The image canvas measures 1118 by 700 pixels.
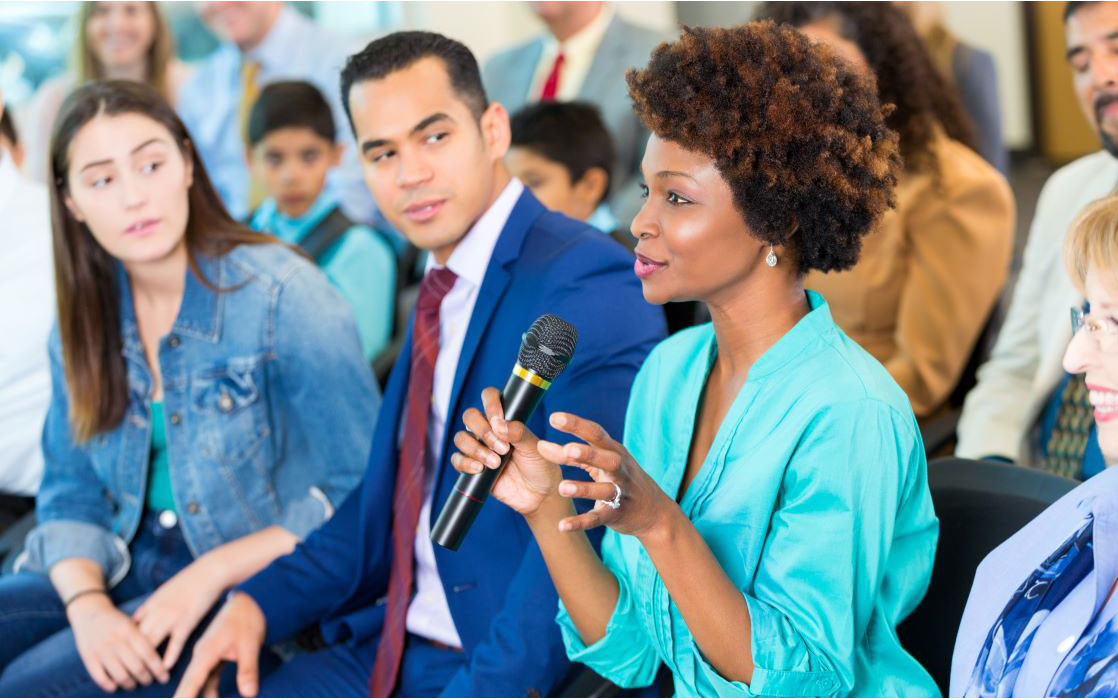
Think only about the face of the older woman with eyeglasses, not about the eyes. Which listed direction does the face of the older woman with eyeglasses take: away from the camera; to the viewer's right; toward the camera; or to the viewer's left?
to the viewer's left

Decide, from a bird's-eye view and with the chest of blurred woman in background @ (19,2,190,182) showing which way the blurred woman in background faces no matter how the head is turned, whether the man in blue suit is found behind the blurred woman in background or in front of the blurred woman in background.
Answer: in front

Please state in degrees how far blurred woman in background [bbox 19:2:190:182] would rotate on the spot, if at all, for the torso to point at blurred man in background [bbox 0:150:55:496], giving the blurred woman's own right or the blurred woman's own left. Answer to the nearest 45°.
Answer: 0° — they already face them

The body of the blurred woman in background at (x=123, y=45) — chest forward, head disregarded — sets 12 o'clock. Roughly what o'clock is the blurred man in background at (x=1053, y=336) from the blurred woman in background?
The blurred man in background is roughly at 11 o'clock from the blurred woman in background.

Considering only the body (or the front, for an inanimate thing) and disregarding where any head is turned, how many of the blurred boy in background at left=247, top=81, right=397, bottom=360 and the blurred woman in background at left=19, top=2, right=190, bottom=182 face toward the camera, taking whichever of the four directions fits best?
2

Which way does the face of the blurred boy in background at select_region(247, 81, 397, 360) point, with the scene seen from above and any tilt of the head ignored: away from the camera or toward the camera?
toward the camera

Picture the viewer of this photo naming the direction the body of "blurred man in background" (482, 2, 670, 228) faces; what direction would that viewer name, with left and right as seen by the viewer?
facing the viewer and to the left of the viewer

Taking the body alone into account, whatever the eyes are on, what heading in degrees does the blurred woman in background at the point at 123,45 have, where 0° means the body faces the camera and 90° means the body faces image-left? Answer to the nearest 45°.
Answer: approximately 0°

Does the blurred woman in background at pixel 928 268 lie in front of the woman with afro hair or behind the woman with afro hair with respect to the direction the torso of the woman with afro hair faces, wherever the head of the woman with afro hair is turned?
behind

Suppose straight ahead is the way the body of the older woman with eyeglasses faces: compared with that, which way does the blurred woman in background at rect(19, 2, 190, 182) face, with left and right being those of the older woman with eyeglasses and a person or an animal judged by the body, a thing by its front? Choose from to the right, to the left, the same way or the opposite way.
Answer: to the left

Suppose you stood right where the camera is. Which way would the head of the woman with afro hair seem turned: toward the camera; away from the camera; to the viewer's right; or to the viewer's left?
to the viewer's left

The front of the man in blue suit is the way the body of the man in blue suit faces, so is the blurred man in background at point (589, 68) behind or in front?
behind

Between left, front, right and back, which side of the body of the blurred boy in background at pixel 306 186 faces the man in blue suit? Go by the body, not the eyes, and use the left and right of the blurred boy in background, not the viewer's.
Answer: front

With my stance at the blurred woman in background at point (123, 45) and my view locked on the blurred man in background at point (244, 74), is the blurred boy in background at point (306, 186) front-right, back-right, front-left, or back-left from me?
front-right

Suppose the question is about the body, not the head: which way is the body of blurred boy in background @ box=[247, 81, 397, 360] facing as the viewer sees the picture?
toward the camera
